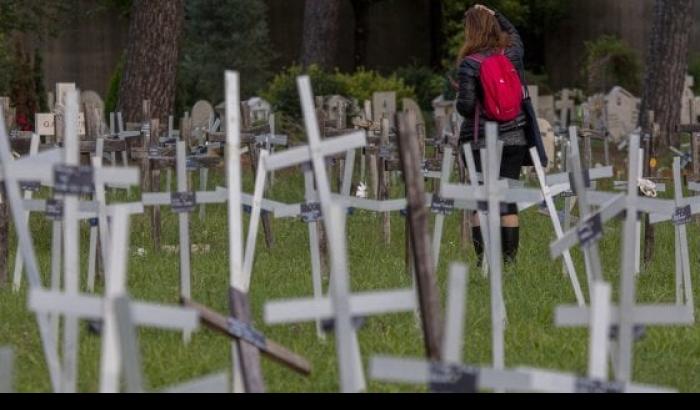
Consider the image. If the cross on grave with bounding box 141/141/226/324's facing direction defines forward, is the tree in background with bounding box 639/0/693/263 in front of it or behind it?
behind

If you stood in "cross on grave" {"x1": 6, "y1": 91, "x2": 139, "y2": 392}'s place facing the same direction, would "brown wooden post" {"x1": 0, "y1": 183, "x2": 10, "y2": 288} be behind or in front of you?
behind

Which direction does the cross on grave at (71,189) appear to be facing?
toward the camera

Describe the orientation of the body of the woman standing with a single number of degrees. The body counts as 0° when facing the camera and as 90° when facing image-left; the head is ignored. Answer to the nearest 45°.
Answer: approximately 135°

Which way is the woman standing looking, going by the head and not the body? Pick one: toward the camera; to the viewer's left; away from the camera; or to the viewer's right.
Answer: away from the camera

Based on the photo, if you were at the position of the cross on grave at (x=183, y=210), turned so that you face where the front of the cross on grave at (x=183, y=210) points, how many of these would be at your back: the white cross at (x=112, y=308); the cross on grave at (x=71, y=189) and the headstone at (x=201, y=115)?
1

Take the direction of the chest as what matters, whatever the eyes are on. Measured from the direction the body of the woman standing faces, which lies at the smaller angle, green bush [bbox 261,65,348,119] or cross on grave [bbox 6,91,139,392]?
the green bush

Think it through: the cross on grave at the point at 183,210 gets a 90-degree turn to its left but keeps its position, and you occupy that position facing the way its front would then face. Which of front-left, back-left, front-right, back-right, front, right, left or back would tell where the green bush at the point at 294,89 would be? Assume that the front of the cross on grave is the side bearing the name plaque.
left

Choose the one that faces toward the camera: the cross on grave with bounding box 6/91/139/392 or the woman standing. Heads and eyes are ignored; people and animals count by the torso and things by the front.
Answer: the cross on grave

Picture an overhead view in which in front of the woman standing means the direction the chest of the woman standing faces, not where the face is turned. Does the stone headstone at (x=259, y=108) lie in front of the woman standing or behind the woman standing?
in front

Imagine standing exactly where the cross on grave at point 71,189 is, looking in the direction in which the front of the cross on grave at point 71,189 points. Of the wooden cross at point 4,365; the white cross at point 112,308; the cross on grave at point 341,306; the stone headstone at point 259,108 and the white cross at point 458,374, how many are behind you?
1

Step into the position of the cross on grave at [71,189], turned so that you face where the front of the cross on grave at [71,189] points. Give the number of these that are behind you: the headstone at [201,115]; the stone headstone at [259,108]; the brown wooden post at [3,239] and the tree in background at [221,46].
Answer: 4

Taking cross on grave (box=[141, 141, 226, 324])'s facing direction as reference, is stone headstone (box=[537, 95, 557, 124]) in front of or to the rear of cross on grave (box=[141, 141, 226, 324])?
to the rear
